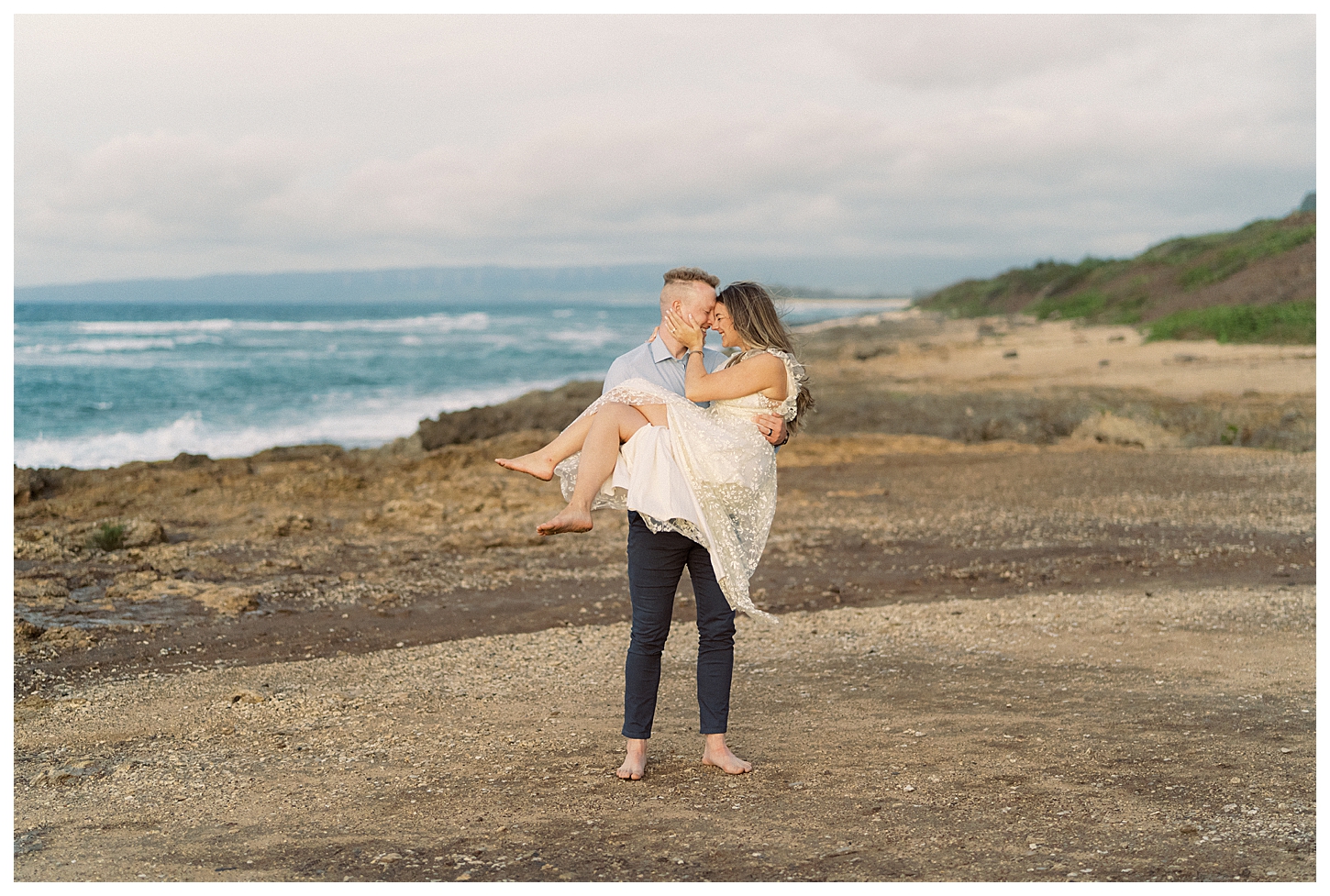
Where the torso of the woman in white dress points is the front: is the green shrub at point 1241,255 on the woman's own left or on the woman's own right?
on the woman's own right

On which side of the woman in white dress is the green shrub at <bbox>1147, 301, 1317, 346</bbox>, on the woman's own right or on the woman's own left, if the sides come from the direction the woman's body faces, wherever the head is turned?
on the woman's own right

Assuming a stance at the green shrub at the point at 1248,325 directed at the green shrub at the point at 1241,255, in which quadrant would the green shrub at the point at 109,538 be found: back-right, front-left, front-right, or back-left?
back-left

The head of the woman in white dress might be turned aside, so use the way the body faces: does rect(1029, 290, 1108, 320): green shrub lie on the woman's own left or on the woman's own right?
on the woman's own right

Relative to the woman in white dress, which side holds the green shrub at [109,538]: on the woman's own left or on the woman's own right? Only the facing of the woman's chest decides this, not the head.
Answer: on the woman's own right

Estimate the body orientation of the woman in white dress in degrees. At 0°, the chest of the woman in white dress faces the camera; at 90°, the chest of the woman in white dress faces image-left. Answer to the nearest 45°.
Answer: approximately 90°
